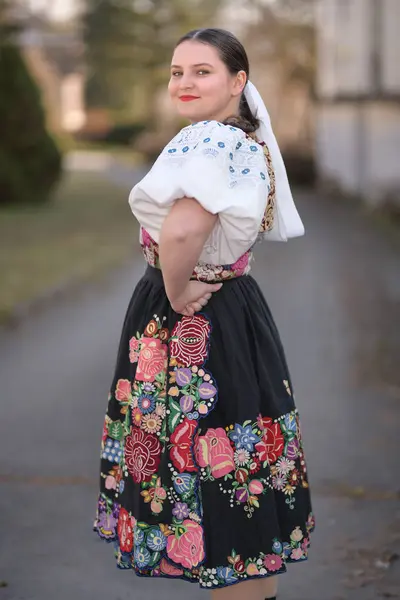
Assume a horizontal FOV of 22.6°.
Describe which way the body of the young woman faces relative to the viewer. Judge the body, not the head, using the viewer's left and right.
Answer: facing to the left of the viewer

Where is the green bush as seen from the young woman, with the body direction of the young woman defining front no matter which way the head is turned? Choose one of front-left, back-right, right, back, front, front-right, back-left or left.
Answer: right

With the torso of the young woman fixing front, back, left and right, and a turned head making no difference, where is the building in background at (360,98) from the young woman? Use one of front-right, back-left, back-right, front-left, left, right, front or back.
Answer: right
